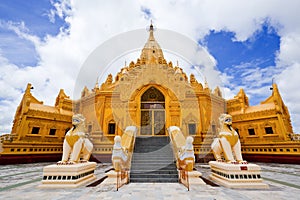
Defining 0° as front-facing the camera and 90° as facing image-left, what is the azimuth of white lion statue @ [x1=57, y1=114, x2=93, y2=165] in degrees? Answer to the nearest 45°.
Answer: approximately 45°

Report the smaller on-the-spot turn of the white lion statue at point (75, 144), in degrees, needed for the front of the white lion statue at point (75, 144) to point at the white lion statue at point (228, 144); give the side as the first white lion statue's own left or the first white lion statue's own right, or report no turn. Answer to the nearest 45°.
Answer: approximately 90° to the first white lion statue's own left

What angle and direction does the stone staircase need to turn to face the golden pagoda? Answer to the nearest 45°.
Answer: approximately 180°

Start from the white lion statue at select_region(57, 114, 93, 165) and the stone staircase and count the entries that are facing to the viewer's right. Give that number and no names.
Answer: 0

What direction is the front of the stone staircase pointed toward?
toward the camera

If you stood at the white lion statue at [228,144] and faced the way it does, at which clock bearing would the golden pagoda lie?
The golden pagoda is roughly at 6 o'clock from the white lion statue.

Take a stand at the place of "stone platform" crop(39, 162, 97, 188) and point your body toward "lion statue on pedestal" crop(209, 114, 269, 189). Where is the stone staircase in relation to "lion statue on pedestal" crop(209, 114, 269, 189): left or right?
left

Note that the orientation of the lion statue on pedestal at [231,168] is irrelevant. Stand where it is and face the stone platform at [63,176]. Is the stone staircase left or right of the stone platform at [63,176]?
right

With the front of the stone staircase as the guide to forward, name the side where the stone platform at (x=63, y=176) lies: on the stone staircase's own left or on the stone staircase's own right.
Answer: on the stone staircase's own right

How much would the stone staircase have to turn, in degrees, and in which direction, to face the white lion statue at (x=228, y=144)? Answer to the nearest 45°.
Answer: approximately 45° to its left

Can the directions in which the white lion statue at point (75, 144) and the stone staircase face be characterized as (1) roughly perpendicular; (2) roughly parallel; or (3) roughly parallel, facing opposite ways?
roughly parallel

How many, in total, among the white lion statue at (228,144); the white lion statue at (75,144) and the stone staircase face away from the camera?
0

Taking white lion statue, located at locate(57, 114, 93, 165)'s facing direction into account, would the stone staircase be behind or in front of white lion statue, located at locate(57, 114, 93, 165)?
behind
